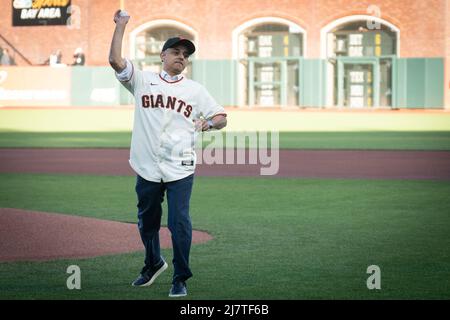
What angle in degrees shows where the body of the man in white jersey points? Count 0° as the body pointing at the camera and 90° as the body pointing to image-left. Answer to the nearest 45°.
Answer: approximately 0°
